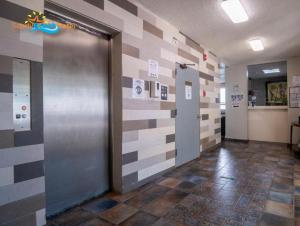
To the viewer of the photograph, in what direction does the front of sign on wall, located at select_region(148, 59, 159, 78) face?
facing the viewer and to the right of the viewer

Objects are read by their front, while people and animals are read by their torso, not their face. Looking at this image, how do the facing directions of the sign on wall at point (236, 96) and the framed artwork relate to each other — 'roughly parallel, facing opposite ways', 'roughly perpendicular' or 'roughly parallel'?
roughly parallel

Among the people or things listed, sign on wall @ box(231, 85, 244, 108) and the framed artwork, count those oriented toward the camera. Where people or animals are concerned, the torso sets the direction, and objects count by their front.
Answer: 2

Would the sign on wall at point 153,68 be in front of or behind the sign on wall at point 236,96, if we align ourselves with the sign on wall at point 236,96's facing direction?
in front

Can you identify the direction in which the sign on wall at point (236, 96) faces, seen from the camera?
facing the viewer

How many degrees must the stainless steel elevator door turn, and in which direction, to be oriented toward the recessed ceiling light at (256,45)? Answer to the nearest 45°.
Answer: approximately 45° to its left

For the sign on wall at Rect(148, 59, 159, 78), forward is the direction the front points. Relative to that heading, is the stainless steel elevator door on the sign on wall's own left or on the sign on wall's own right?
on the sign on wall's own right

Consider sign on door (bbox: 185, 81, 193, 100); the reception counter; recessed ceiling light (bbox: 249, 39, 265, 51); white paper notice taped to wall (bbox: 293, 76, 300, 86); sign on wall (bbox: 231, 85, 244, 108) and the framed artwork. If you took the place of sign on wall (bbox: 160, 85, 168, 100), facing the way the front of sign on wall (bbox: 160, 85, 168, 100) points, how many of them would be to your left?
6

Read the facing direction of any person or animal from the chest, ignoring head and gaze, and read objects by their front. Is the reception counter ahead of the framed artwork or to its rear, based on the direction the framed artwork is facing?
ahead

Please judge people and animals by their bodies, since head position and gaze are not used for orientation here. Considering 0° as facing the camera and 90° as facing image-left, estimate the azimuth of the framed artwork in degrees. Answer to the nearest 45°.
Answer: approximately 0°

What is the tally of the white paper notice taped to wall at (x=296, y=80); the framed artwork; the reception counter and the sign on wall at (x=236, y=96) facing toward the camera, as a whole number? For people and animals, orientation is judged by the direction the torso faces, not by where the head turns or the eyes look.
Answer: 4

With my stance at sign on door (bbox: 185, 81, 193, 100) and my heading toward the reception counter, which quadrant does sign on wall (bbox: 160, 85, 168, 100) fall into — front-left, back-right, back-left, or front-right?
back-right

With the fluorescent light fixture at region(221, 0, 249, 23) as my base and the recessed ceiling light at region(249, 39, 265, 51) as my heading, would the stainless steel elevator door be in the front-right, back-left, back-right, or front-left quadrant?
back-left

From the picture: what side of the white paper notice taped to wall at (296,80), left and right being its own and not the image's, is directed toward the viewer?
front

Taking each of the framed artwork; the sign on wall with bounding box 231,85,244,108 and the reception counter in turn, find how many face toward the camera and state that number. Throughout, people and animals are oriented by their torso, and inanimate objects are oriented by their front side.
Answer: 3

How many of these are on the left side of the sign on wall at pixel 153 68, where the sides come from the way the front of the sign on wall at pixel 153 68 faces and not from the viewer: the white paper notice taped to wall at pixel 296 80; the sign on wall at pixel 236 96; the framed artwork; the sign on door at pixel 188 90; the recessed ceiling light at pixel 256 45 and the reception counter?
6

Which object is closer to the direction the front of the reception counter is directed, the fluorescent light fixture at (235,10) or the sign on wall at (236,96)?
the fluorescent light fixture

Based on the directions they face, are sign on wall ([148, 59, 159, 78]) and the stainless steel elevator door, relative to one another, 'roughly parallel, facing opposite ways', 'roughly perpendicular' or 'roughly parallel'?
roughly parallel
